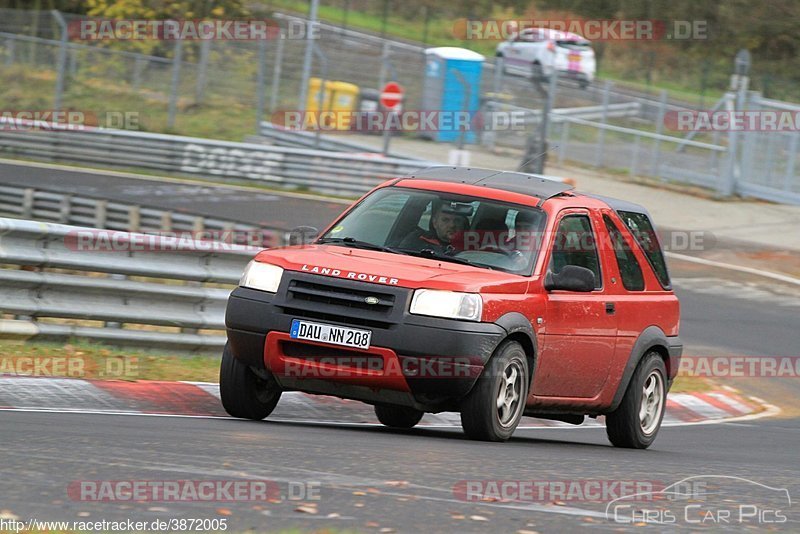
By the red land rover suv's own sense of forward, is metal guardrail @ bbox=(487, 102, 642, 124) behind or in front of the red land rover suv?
behind

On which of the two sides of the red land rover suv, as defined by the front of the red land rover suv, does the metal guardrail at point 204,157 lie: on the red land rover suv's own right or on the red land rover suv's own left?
on the red land rover suv's own right

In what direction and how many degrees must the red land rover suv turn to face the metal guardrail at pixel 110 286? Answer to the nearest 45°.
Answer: approximately 90° to its right

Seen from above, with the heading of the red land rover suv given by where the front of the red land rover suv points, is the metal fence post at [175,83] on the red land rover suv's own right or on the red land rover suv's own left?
on the red land rover suv's own right

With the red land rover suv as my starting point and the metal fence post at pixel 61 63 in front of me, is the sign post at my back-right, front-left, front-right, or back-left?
front-right

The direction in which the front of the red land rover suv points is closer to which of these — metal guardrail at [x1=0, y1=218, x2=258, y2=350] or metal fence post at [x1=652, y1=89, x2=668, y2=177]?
the metal guardrail

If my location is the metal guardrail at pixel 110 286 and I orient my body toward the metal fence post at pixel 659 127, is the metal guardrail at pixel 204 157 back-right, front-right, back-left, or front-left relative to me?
front-left

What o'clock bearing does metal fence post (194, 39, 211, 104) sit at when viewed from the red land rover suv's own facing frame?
The metal fence post is roughly at 4 o'clock from the red land rover suv.

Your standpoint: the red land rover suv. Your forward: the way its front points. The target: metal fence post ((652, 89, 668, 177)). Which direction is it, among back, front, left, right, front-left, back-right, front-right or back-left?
back-right

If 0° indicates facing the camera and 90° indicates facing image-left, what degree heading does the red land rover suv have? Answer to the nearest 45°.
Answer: approximately 45°

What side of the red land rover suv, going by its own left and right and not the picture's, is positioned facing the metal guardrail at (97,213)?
right
